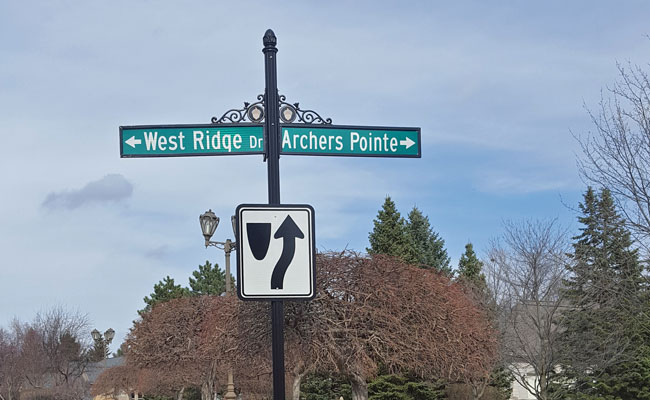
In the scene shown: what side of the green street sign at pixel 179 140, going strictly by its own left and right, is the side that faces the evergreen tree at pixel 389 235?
back

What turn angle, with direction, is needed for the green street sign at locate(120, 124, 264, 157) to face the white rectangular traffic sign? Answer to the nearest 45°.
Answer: approximately 45° to its left

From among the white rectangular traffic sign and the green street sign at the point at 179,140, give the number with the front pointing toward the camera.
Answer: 2

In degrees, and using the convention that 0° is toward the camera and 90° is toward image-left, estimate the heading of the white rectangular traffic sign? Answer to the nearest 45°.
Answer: approximately 0°

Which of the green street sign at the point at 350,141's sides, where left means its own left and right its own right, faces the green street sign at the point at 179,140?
right

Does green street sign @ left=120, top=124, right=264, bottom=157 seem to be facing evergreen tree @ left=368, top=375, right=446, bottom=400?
no

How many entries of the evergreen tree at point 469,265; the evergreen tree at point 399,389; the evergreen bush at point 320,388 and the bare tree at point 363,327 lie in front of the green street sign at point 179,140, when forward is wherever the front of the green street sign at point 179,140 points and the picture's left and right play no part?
0

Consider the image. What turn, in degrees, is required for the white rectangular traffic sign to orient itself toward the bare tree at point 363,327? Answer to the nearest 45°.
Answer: approximately 180°

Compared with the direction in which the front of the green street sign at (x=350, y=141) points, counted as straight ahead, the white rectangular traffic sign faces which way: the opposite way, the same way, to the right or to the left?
the same way

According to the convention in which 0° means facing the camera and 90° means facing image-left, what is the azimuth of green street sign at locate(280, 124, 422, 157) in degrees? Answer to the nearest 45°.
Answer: approximately 0°

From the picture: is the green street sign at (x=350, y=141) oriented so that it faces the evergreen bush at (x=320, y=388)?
no

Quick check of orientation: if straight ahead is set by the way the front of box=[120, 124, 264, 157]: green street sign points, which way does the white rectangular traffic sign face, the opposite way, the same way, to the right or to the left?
the same way

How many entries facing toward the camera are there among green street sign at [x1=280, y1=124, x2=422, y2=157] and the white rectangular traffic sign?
2

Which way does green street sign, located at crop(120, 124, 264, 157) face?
toward the camera

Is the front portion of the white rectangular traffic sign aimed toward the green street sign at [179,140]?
no

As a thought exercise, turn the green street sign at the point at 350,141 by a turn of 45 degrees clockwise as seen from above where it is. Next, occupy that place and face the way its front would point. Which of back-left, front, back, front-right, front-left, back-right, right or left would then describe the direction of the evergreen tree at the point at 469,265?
back-right
